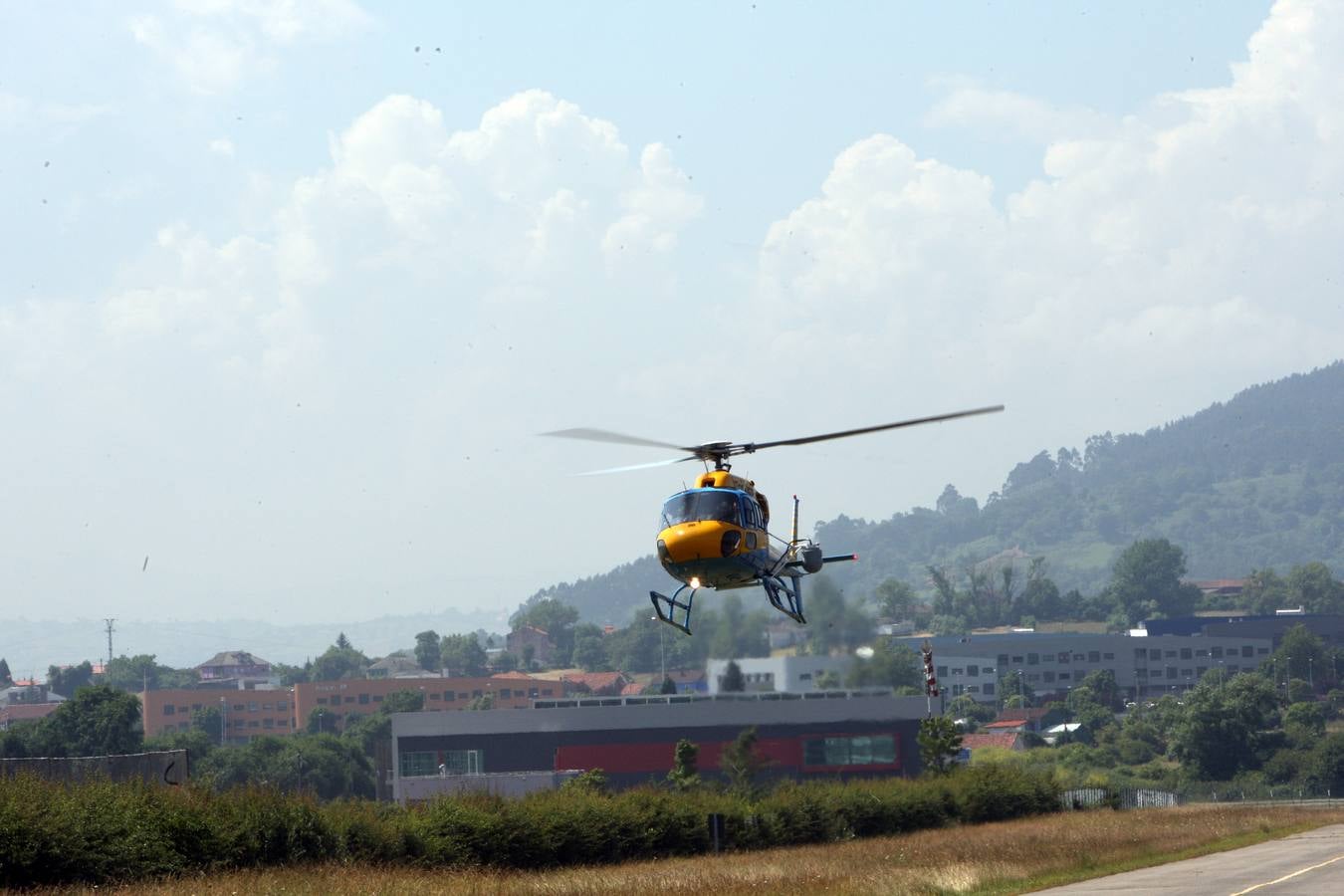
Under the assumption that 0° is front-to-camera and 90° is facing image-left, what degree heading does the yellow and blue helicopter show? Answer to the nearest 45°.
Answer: approximately 45°
